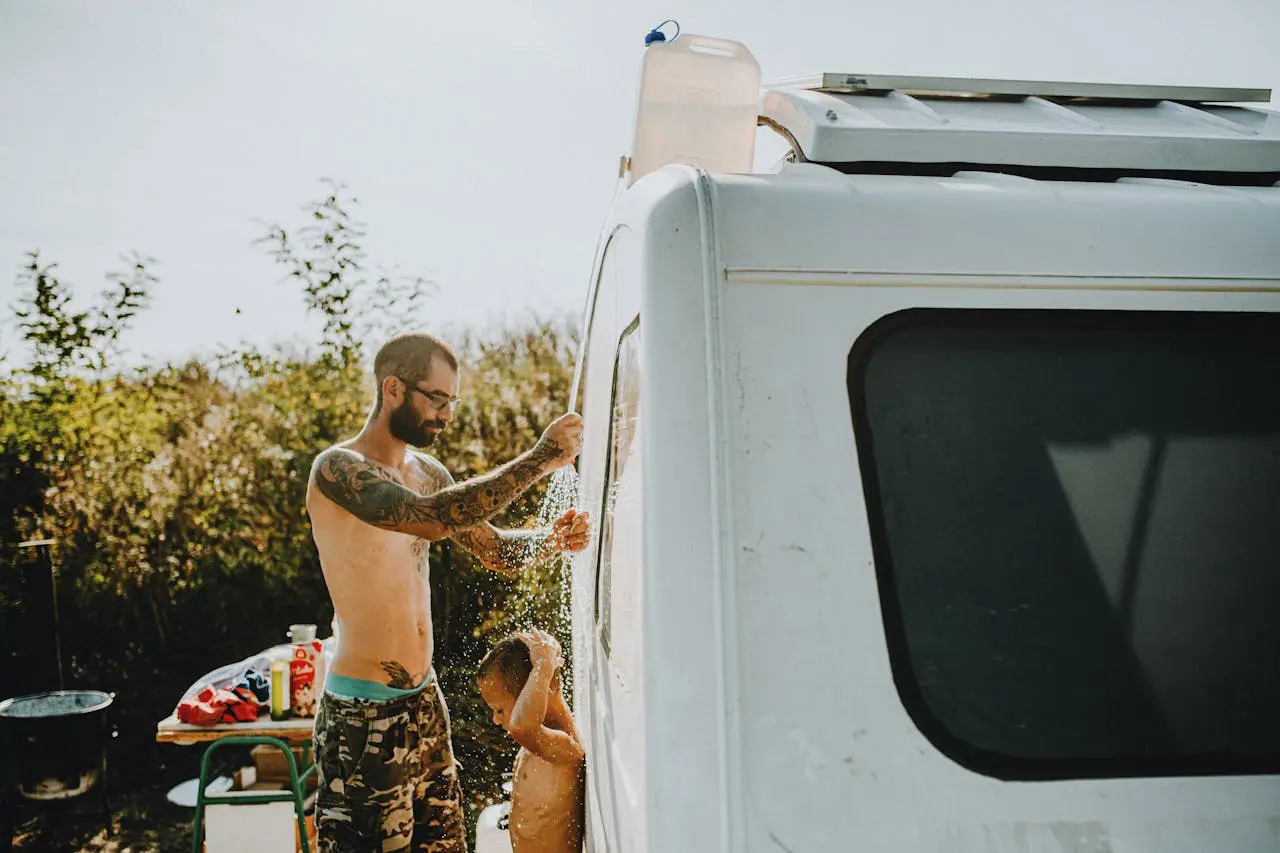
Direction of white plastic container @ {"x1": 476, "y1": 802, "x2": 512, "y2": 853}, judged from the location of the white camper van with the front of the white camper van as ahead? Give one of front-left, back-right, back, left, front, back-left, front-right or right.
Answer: back-left

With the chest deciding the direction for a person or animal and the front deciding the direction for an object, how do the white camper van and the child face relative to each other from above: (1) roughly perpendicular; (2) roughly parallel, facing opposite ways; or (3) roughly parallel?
roughly parallel, facing opposite ways

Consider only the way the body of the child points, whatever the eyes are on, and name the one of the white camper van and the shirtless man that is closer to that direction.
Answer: the shirtless man

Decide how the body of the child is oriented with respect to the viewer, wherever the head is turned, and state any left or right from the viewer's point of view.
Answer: facing to the left of the viewer

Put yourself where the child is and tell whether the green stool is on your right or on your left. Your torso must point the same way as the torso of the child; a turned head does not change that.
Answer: on your right

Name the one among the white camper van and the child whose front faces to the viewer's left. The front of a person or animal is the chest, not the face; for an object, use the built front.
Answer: the child

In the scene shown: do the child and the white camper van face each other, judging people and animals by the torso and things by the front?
no

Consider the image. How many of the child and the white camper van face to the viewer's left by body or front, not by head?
1

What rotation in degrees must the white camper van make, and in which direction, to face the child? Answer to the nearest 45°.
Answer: approximately 135° to its left

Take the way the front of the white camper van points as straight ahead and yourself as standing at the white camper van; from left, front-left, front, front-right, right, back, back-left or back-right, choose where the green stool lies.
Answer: back-left

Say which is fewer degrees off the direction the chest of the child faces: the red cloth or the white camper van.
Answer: the red cloth

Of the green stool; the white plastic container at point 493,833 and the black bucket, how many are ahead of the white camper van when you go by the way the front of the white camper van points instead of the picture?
0

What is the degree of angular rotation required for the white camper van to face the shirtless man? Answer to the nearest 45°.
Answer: approximately 135° to its left

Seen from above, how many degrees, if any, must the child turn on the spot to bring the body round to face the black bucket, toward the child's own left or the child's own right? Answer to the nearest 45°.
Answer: approximately 45° to the child's own right

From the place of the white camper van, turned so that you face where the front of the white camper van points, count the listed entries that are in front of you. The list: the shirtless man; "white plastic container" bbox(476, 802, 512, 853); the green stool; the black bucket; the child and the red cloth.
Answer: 0

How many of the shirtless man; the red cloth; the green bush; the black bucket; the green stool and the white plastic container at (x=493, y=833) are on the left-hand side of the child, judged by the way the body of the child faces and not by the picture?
0

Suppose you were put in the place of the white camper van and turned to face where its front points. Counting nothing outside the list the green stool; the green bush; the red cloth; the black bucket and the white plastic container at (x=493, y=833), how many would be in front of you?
0

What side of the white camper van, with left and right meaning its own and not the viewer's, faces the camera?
right
